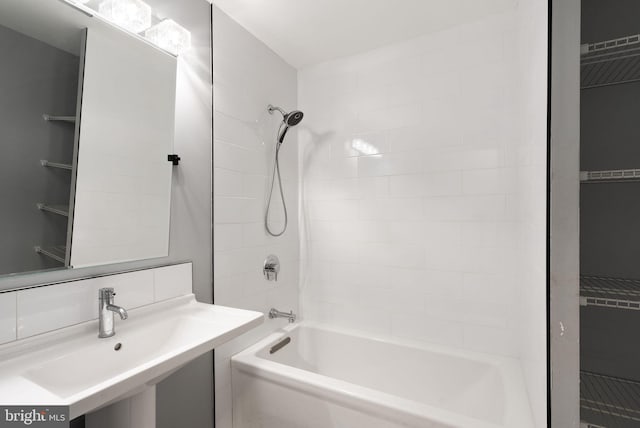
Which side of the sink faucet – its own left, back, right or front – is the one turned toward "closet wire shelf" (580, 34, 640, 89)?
front

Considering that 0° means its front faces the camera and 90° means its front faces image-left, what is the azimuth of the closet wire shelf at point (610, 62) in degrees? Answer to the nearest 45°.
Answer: approximately 45°

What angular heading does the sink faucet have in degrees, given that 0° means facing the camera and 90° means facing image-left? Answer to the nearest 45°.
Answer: approximately 315°

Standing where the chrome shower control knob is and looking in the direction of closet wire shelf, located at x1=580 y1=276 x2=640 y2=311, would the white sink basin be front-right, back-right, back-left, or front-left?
front-right

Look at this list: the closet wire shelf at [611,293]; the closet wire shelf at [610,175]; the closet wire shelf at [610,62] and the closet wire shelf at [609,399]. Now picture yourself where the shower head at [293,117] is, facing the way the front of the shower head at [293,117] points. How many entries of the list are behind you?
0

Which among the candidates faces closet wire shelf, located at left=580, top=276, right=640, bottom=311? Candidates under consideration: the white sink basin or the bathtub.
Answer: the white sink basin

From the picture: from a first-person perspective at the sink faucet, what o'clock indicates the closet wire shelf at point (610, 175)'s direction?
The closet wire shelf is roughly at 12 o'clock from the sink faucet.

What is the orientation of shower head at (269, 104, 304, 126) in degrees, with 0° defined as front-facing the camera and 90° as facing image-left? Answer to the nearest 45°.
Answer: approximately 315°

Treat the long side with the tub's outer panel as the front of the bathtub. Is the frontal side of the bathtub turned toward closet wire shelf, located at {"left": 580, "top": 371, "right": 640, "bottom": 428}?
no

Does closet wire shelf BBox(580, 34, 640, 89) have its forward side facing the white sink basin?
yes

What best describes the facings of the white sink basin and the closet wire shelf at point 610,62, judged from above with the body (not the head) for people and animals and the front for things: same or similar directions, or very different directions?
very different directions

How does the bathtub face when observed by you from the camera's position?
facing the viewer and to the left of the viewer

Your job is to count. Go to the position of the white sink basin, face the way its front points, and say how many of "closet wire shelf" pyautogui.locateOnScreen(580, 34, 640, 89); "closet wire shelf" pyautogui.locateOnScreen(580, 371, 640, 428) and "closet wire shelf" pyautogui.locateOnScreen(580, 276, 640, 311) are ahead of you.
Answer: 3
